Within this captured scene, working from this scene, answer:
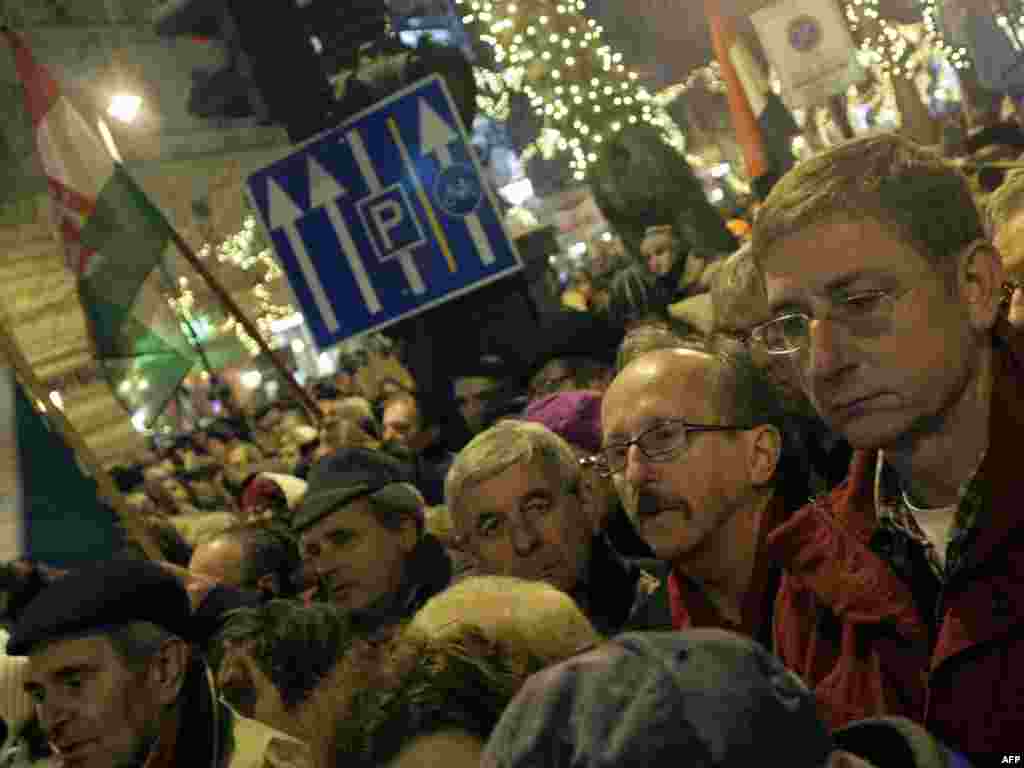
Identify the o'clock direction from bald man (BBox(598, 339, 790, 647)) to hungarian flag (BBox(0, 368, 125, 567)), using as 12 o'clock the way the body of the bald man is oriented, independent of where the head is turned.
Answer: The hungarian flag is roughly at 3 o'clock from the bald man.

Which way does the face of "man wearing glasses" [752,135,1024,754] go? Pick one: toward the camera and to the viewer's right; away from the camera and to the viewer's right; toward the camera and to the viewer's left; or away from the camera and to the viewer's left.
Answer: toward the camera and to the viewer's left

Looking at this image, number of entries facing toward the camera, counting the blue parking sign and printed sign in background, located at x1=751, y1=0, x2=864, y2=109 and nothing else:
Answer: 2

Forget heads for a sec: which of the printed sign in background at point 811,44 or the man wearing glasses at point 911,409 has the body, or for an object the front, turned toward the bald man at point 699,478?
the printed sign in background

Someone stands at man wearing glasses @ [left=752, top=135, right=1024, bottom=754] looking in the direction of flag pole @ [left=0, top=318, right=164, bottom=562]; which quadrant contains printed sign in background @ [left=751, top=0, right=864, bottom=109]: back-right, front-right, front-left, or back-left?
front-right

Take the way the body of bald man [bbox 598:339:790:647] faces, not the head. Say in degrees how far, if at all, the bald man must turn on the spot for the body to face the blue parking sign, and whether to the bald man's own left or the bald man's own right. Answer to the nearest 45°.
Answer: approximately 135° to the bald man's own right

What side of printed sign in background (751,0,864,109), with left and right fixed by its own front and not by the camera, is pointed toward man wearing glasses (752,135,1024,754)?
front

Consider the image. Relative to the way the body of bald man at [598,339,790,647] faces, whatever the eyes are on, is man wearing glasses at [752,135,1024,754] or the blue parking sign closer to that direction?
the man wearing glasses

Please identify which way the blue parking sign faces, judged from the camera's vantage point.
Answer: facing the viewer

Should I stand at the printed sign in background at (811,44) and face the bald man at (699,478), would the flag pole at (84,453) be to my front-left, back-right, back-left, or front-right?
front-right

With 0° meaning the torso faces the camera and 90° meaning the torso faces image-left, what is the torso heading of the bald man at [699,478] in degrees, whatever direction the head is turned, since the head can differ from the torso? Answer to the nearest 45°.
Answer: approximately 45°

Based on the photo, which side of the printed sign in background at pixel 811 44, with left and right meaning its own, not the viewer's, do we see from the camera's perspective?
front

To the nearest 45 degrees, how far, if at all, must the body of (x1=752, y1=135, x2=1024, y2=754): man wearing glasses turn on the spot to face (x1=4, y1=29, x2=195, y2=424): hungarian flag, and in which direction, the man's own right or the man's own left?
approximately 90° to the man's own right

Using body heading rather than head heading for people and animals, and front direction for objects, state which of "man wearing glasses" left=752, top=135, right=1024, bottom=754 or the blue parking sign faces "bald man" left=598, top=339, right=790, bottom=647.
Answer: the blue parking sign

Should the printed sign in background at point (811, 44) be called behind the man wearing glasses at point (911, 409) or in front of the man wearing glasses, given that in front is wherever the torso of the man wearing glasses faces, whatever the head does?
behind

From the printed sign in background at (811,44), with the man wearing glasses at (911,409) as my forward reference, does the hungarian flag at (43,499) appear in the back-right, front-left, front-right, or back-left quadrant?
front-right

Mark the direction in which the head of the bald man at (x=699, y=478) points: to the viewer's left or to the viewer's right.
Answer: to the viewer's left
